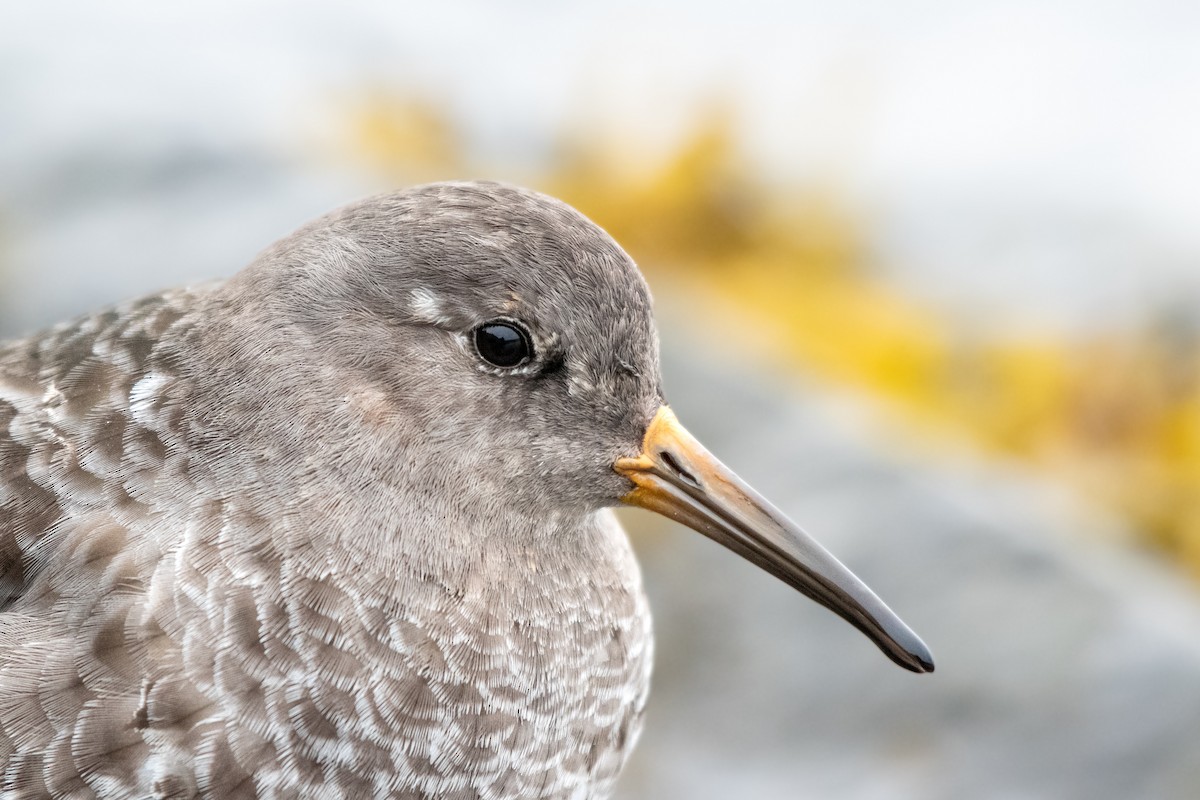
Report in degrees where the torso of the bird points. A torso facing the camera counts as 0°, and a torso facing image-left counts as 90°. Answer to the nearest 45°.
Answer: approximately 270°
